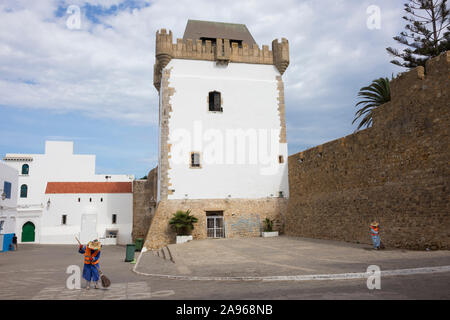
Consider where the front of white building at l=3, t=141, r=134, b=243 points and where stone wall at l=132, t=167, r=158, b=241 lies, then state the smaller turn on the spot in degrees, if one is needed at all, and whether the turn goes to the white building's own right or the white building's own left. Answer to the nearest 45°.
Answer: approximately 45° to the white building's own left

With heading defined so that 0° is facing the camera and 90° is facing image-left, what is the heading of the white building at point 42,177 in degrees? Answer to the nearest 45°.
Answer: approximately 0°
